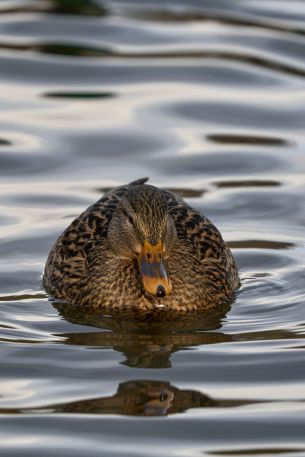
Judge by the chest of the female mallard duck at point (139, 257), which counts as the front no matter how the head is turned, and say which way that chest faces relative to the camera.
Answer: toward the camera
